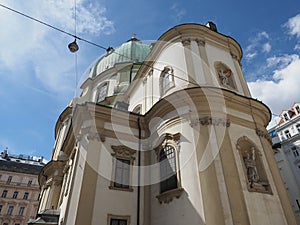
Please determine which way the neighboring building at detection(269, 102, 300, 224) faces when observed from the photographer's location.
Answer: facing the viewer and to the left of the viewer

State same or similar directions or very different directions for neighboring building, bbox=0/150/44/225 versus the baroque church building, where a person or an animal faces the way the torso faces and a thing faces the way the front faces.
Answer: very different directions

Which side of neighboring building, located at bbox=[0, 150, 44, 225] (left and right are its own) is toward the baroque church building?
front

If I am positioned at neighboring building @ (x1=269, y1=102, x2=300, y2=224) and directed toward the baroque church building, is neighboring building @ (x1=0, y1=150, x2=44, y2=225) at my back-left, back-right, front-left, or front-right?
front-right

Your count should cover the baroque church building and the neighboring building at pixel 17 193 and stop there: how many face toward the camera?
1

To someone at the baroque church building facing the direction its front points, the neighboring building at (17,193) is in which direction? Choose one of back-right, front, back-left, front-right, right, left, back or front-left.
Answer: front

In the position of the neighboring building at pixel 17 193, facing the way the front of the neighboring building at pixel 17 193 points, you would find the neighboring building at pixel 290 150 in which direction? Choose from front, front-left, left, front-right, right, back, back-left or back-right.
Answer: front-left

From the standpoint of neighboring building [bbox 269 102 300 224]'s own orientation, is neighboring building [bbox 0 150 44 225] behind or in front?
in front

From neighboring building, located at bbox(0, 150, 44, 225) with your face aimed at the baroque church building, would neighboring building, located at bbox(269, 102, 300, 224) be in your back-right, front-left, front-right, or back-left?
front-left
